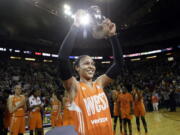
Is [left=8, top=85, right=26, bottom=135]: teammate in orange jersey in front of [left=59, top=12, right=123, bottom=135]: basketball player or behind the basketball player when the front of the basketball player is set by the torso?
behind

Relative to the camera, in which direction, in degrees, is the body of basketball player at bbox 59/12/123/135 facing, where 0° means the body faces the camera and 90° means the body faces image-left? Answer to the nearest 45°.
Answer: approximately 315°

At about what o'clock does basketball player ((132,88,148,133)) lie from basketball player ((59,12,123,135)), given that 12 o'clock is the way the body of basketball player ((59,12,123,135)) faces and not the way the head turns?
basketball player ((132,88,148,133)) is roughly at 8 o'clock from basketball player ((59,12,123,135)).

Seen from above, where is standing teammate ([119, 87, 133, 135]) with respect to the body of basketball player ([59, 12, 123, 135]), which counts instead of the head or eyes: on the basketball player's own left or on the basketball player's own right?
on the basketball player's own left

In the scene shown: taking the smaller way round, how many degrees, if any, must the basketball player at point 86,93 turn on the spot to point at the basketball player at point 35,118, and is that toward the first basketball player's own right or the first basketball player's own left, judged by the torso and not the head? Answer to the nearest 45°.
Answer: approximately 180°

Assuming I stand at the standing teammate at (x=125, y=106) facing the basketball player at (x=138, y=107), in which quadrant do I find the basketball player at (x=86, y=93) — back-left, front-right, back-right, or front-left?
back-right
